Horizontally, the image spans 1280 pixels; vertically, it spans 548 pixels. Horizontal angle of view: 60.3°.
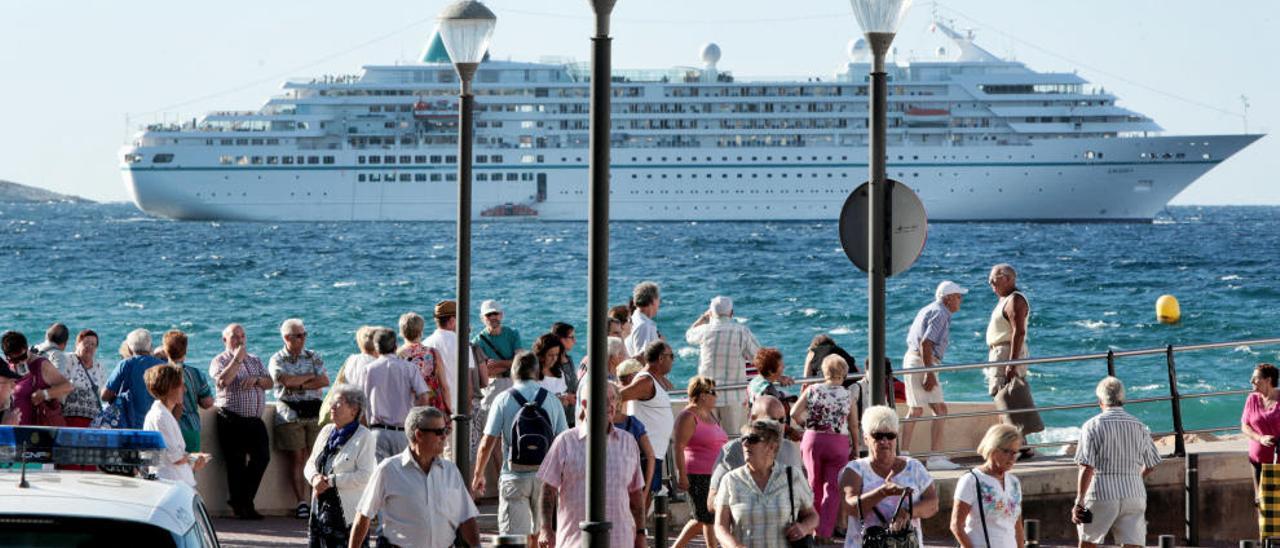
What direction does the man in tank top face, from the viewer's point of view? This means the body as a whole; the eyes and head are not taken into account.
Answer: to the viewer's left

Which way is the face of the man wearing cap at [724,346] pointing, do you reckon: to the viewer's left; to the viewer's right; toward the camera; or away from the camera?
away from the camera

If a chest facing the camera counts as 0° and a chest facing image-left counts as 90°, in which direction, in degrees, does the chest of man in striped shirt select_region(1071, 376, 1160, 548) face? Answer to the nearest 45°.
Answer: approximately 180°

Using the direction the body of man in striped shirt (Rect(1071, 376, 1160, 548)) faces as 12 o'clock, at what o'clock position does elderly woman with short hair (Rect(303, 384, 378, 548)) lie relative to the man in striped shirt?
The elderly woman with short hair is roughly at 8 o'clock from the man in striped shirt.

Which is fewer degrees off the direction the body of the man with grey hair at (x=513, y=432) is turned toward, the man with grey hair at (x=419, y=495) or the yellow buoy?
the yellow buoy

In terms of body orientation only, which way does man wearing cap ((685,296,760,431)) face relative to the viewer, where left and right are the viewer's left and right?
facing away from the viewer

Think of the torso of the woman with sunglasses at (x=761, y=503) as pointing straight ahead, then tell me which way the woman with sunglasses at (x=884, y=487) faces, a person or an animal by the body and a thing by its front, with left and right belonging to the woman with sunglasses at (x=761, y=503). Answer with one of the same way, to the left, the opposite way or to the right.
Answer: the same way

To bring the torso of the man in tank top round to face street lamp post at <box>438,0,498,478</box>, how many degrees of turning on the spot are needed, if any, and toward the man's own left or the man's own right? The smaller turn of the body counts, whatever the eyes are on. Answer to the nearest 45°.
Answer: approximately 45° to the man's own left

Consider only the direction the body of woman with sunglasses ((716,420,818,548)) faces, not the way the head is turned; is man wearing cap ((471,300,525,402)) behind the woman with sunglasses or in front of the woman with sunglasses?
behind
